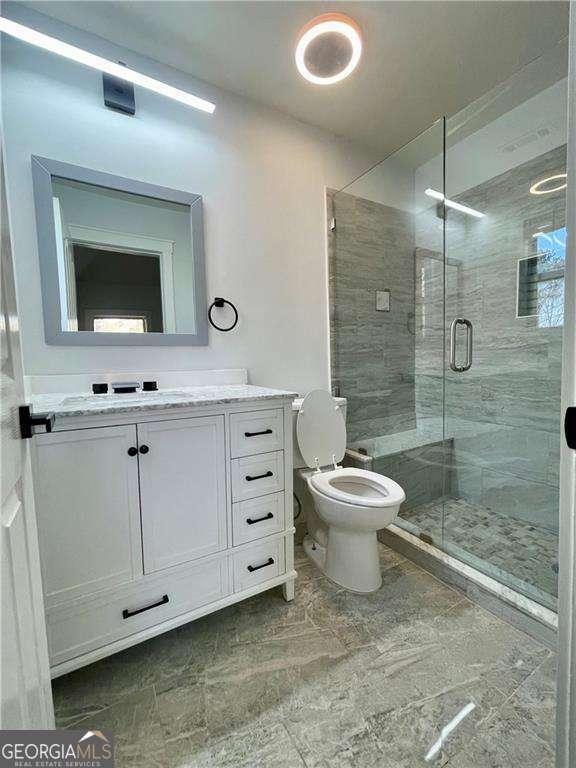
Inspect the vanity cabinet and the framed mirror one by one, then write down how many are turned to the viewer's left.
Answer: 0

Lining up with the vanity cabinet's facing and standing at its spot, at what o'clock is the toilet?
The toilet is roughly at 10 o'clock from the vanity cabinet.

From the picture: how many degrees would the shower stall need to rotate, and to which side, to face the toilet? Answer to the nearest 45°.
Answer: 0° — it already faces it

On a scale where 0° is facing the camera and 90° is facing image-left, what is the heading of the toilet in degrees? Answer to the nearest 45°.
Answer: approximately 315°

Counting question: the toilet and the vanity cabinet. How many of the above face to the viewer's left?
0

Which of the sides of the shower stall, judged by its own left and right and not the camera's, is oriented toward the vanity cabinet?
front

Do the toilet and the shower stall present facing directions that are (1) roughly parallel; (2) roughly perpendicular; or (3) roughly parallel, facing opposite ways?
roughly perpendicular

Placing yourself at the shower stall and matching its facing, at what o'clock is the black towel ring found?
The black towel ring is roughly at 12 o'clock from the shower stall.

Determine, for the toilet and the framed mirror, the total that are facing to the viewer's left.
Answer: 0

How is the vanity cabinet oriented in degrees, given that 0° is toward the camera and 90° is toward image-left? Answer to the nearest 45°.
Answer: approximately 315°

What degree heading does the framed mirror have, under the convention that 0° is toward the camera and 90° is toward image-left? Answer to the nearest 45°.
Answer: approximately 315°

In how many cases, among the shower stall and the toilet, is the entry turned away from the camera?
0
